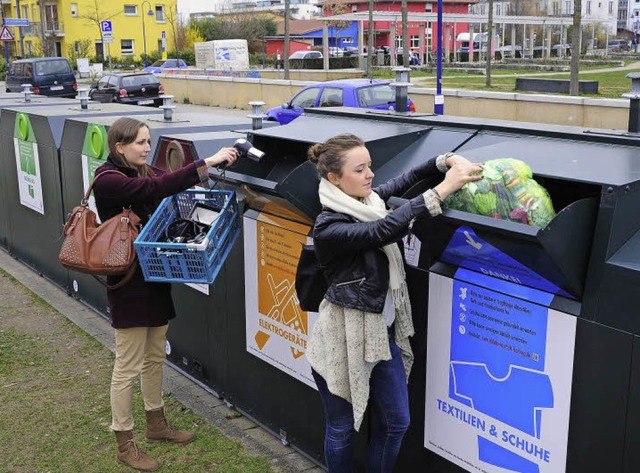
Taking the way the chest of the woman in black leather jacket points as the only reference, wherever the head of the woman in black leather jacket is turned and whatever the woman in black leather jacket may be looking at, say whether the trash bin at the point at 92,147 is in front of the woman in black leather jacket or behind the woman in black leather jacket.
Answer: behind

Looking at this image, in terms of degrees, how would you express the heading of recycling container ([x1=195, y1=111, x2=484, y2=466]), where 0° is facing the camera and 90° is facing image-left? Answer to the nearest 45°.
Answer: approximately 45°

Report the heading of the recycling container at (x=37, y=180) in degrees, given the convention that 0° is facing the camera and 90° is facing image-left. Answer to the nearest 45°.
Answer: approximately 45°

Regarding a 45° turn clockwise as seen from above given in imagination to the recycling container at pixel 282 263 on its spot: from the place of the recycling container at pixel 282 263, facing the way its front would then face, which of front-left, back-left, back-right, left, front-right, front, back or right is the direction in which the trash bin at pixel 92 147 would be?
front-right

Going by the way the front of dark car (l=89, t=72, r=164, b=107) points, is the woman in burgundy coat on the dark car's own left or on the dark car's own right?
on the dark car's own left

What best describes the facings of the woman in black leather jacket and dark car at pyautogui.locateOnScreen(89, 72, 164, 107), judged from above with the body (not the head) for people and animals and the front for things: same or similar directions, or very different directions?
very different directions
